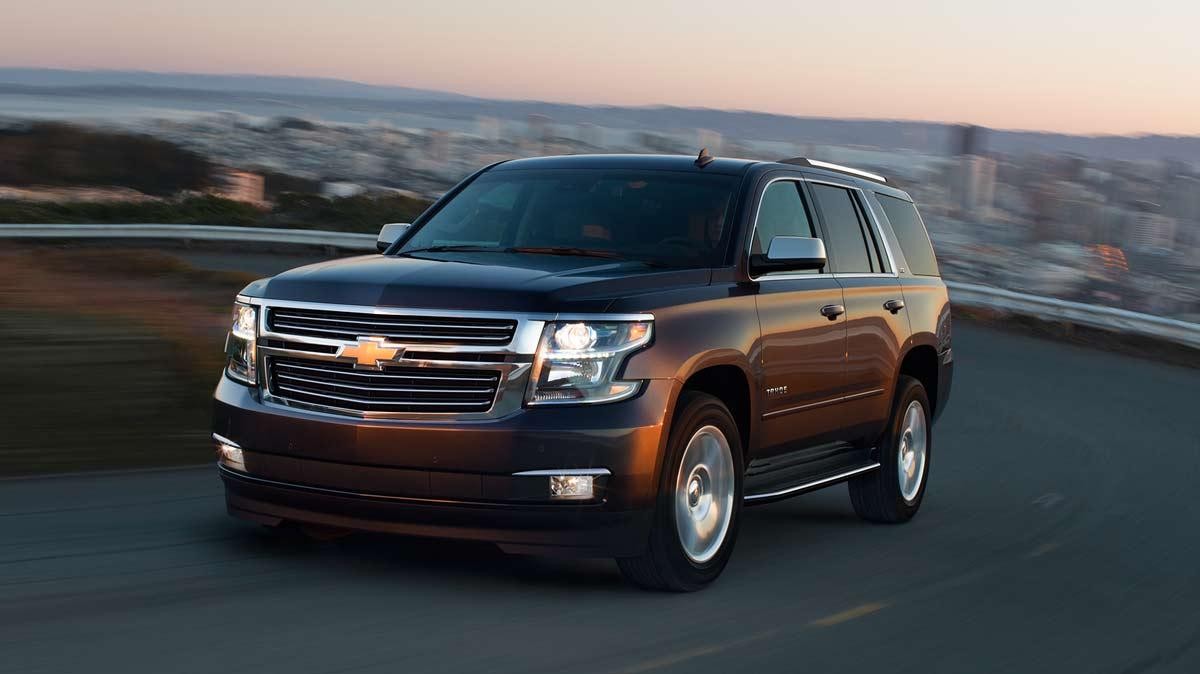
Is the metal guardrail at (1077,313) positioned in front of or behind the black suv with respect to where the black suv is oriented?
behind

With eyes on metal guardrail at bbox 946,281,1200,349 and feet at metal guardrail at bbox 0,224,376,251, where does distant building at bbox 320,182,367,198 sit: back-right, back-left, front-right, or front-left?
back-left

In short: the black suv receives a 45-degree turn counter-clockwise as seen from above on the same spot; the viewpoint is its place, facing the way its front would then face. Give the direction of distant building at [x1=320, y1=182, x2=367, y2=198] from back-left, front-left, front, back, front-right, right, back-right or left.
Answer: back

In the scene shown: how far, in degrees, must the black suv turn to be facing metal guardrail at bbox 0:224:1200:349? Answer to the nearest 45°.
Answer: approximately 135° to its right

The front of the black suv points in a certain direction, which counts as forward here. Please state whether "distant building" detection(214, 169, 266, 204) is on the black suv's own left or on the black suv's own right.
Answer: on the black suv's own right

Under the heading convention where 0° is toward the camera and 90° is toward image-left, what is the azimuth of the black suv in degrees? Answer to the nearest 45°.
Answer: approximately 45°

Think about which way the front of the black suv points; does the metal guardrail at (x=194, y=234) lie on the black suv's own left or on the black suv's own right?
on the black suv's own right
